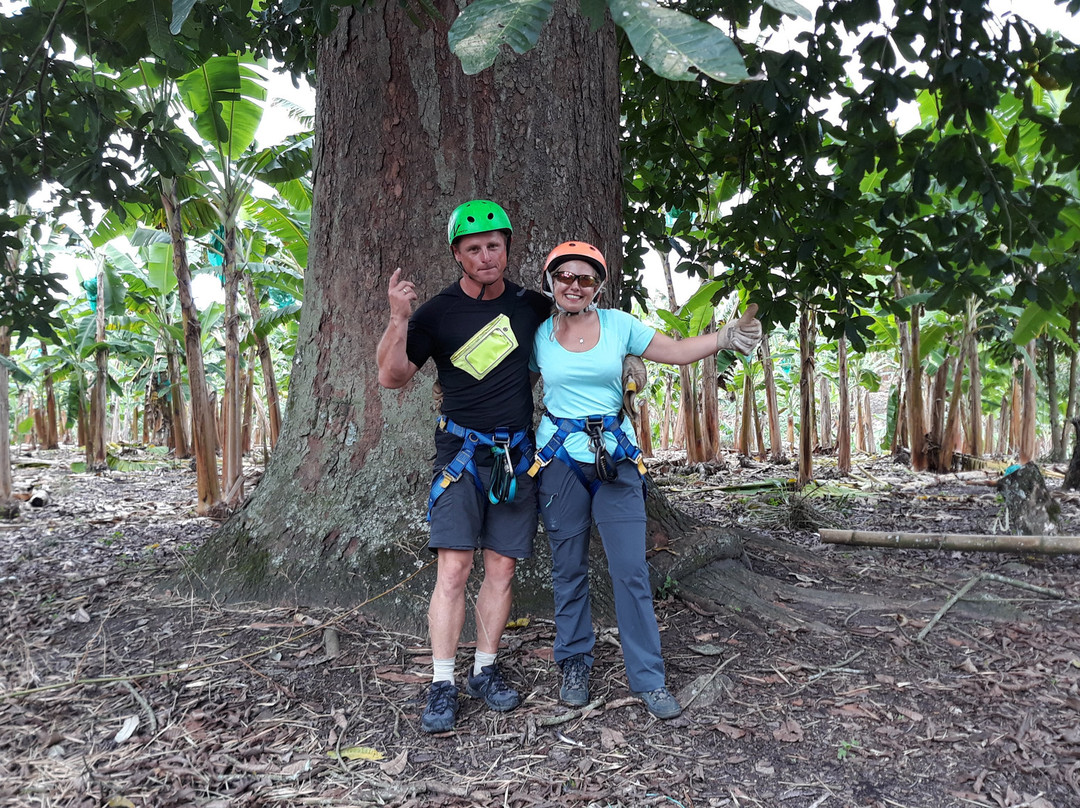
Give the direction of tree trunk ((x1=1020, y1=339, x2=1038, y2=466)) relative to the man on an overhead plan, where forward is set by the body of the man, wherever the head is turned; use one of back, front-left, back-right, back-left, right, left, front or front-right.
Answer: back-left

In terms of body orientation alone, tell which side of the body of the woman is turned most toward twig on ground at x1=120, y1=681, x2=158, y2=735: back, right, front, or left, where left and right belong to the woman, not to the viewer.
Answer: right

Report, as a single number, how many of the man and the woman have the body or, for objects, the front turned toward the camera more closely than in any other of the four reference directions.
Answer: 2

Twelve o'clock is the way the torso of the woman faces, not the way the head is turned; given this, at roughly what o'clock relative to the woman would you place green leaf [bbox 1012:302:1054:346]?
The green leaf is roughly at 7 o'clock from the woman.

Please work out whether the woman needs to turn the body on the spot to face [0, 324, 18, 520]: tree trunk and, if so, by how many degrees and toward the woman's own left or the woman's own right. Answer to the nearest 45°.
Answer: approximately 135° to the woman's own right

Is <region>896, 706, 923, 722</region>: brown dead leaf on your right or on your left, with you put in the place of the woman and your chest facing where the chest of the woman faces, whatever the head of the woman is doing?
on your left

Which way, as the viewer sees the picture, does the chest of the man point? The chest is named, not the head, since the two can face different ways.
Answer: toward the camera

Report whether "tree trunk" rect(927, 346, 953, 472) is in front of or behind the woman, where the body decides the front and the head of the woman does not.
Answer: behind

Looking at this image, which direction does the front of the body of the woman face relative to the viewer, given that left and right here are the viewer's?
facing the viewer

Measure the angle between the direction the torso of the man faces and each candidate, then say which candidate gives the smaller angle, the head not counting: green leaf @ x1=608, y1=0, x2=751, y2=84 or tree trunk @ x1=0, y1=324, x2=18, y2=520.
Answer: the green leaf

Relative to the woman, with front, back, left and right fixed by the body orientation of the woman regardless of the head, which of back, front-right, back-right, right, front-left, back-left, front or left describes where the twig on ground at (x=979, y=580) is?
back-left
